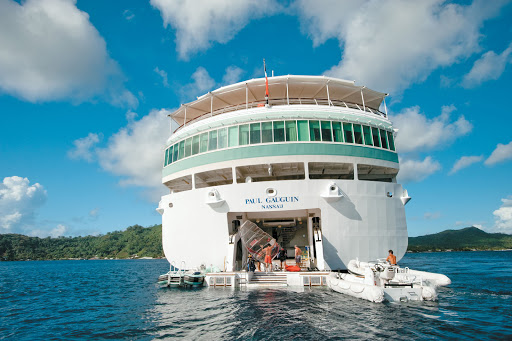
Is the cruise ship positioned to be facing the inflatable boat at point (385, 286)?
no

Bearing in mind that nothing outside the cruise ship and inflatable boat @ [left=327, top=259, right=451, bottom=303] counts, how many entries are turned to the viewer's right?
0

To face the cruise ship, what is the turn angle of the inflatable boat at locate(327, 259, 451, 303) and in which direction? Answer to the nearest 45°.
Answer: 0° — it already faces it

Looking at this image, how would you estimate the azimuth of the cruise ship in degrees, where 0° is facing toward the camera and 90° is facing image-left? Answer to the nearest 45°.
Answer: approximately 180°

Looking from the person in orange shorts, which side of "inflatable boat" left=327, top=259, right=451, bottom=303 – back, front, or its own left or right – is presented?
front

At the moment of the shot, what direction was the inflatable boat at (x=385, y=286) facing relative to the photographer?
facing away from the viewer and to the left of the viewer
